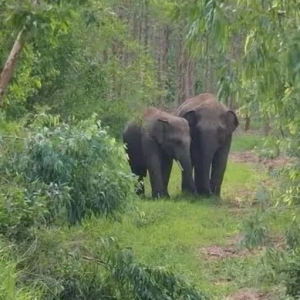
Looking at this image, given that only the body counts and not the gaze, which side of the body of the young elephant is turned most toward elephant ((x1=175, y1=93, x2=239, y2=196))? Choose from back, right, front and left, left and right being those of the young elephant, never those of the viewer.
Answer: left

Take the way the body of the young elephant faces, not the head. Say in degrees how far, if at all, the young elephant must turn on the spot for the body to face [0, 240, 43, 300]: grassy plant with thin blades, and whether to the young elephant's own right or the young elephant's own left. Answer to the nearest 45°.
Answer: approximately 45° to the young elephant's own right

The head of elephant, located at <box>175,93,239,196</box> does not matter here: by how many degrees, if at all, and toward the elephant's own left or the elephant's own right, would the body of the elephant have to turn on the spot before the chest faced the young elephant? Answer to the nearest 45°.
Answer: approximately 45° to the elephant's own right

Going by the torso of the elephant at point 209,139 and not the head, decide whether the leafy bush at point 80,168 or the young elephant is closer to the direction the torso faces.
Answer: the leafy bush

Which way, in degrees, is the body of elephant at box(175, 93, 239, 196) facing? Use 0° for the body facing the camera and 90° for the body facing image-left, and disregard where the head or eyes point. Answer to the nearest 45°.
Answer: approximately 0°

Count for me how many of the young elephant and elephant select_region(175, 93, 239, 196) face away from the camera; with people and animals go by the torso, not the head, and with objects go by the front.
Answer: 0

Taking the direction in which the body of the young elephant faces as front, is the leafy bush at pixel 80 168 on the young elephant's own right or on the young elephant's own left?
on the young elephant's own right

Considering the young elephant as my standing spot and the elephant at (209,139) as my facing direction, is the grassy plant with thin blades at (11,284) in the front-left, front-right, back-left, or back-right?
back-right

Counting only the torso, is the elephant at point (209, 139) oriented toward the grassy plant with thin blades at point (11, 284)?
yes
